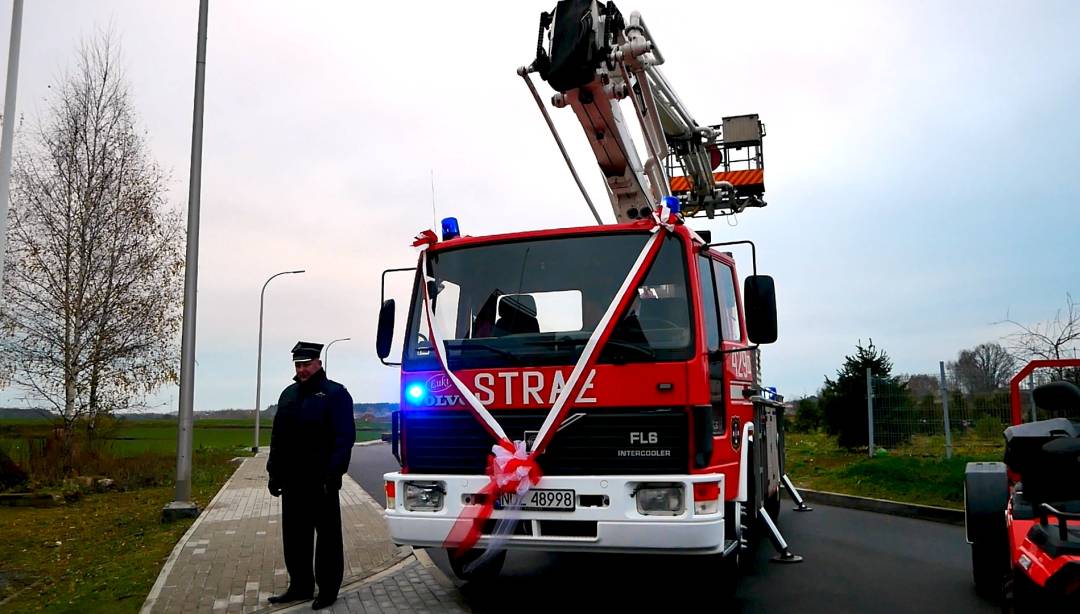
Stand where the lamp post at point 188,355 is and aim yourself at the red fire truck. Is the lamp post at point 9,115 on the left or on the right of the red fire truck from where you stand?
right

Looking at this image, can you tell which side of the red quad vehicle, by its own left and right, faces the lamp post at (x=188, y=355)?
right

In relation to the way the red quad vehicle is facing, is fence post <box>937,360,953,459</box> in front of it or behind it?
behind

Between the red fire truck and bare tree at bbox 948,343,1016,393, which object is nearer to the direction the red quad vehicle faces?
the red fire truck

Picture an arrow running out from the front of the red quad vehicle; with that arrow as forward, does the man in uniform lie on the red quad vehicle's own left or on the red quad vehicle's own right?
on the red quad vehicle's own right

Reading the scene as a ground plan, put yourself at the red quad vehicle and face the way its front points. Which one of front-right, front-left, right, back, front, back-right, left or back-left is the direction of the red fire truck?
right

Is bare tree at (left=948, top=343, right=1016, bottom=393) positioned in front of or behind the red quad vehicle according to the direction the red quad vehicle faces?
behind

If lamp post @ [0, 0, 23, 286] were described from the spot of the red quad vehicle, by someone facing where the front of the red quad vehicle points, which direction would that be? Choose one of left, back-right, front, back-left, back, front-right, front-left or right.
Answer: right
